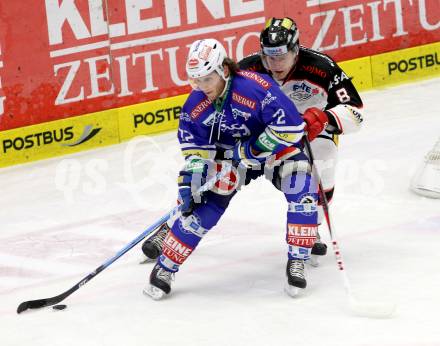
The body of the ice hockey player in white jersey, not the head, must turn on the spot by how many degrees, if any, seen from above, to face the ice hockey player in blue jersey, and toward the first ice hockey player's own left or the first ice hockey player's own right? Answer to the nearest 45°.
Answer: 0° — they already face them

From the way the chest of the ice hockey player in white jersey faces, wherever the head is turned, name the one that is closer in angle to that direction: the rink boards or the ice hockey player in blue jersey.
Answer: the ice hockey player in blue jersey

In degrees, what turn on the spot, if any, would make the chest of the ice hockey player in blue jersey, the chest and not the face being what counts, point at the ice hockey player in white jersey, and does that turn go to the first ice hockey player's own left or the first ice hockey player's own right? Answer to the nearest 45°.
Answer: approximately 180°

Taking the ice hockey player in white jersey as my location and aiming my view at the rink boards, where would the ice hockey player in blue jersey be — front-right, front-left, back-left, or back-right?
back-left

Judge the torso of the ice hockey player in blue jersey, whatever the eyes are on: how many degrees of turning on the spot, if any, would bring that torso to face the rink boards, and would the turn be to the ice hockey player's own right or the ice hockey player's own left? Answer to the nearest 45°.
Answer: approximately 135° to the ice hockey player's own right
